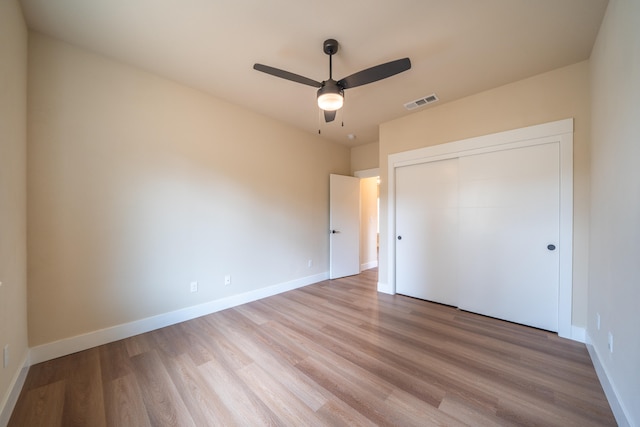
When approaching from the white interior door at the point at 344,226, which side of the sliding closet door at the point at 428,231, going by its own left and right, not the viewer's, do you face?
right

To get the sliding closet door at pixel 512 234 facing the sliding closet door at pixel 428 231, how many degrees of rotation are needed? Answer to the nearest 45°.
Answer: approximately 45° to its right

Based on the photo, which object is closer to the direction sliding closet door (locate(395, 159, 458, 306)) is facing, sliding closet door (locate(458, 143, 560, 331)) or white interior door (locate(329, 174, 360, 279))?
the white interior door

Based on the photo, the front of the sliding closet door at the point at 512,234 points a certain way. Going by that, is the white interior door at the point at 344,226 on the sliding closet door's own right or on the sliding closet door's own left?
on the sliding closet door's own right

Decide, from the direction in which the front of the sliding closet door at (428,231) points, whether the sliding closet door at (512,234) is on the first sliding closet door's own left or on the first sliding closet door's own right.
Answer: on the first sliding closet door's own left

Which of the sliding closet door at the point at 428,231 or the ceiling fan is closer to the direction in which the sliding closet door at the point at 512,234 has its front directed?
the ceiling fan

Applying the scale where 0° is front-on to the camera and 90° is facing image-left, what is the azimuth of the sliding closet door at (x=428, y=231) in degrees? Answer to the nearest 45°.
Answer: approximately 45°

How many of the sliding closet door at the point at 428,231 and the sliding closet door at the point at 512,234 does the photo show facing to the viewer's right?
0

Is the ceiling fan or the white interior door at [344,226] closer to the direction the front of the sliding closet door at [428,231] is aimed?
the ceiling fan

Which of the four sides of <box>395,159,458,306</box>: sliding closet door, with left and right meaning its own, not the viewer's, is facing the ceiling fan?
front
